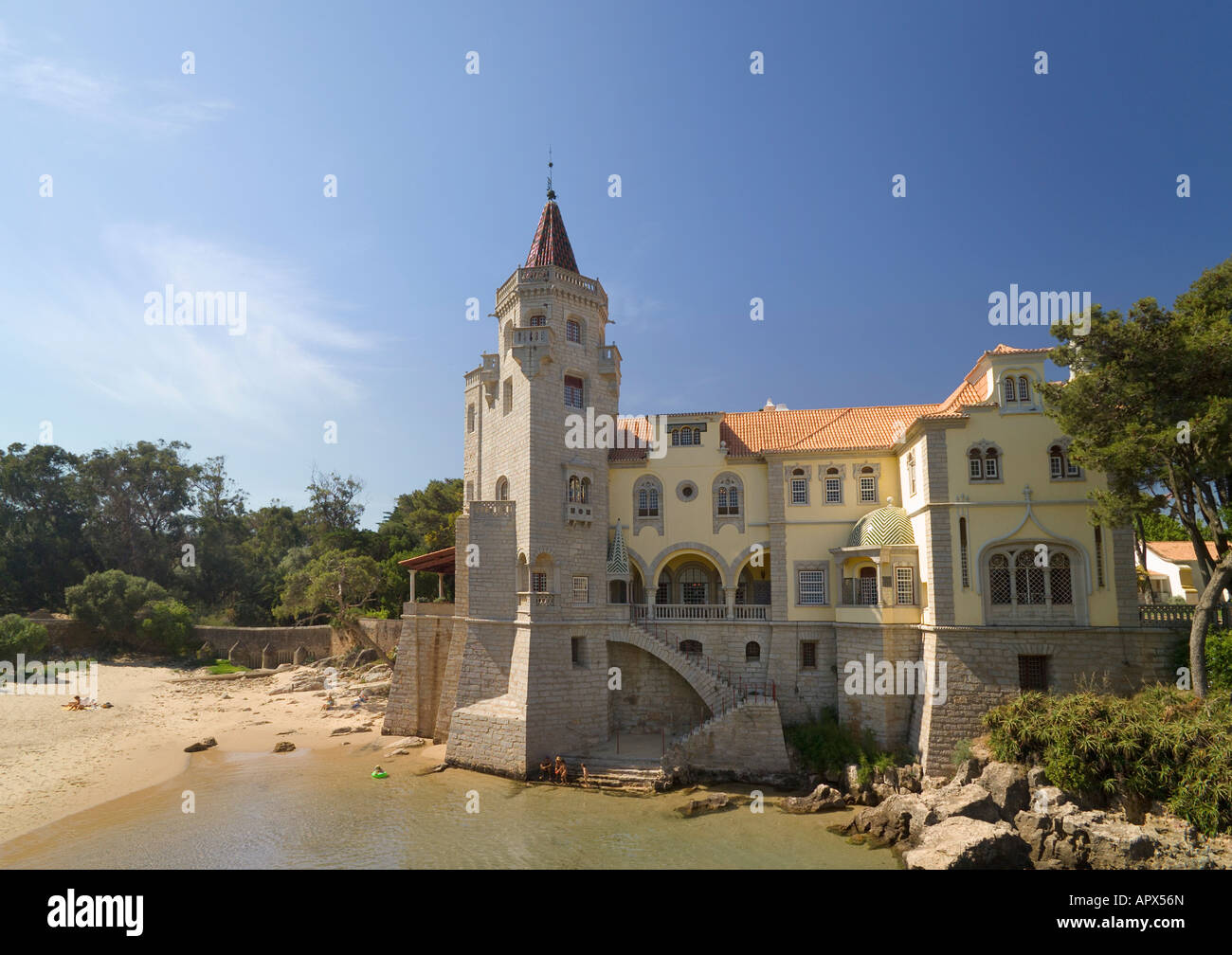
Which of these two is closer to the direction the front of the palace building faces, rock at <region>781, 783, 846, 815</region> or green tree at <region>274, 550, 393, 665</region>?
the rock

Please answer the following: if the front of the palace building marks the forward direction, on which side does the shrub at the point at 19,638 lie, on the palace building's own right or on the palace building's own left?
on the palace building's own right

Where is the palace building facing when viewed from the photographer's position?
facing the viewer
